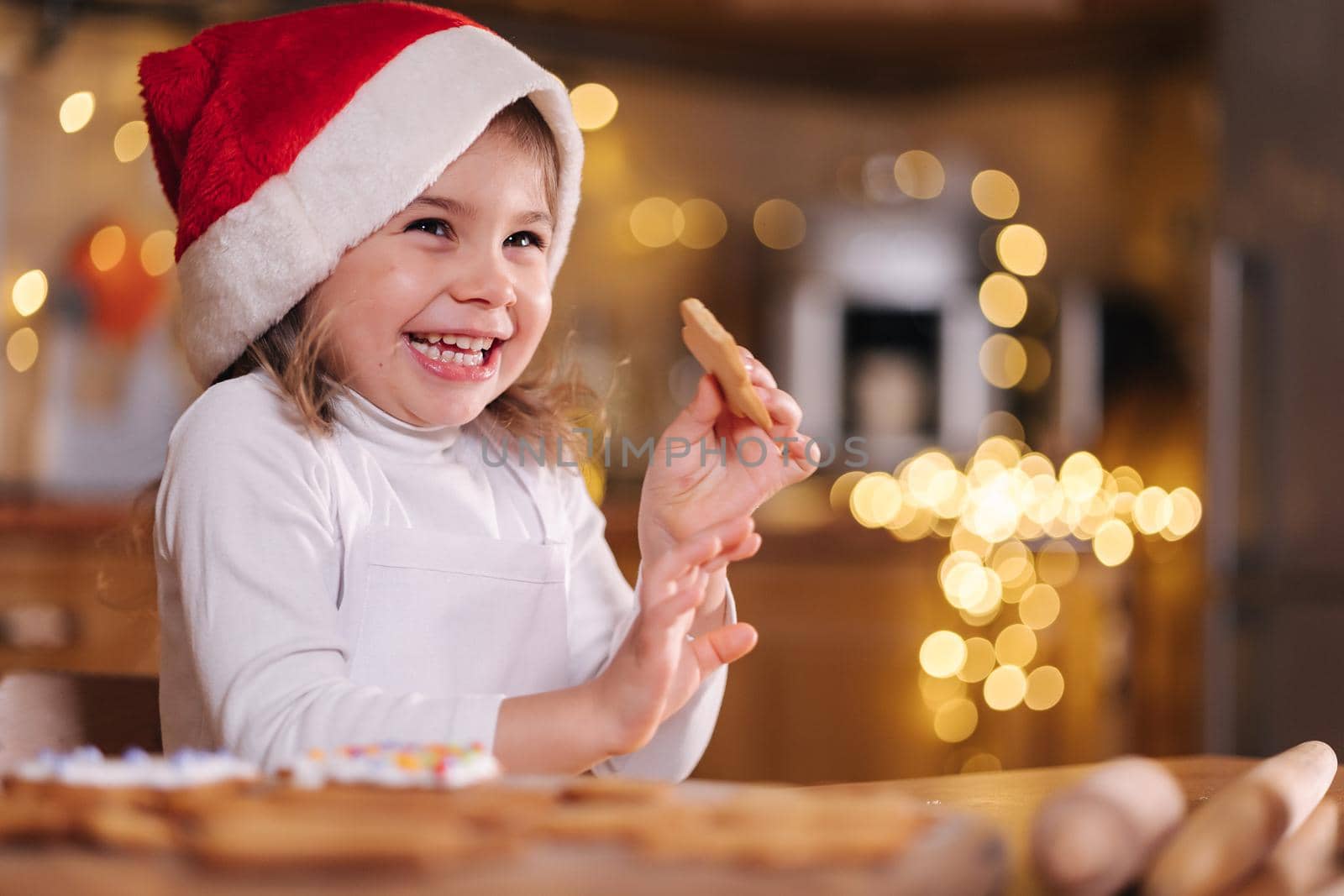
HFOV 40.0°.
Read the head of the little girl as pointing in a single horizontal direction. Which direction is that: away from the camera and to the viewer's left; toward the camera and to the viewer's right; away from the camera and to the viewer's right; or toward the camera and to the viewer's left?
toward the camera and to the viewer's right

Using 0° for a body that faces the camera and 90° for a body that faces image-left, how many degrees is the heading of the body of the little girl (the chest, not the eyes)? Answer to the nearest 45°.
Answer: approximately 315°
